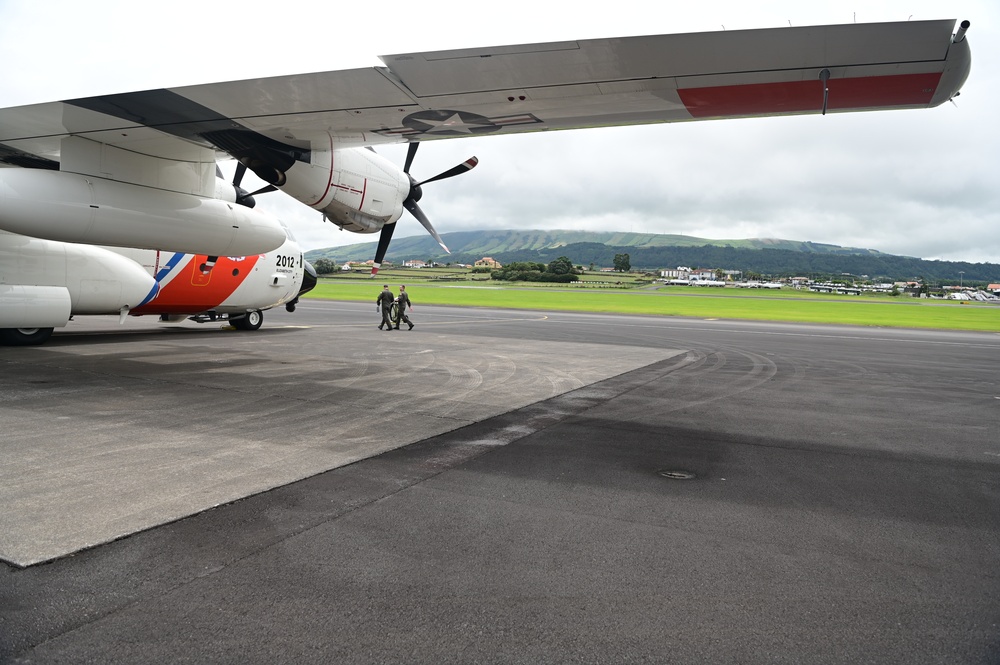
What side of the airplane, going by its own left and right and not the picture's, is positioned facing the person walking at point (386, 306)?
front

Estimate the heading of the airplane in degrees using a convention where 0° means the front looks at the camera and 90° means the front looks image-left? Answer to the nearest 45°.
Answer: approximately 225°

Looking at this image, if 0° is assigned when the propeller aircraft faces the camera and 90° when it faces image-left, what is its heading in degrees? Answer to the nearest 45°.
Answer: approximately 225°
